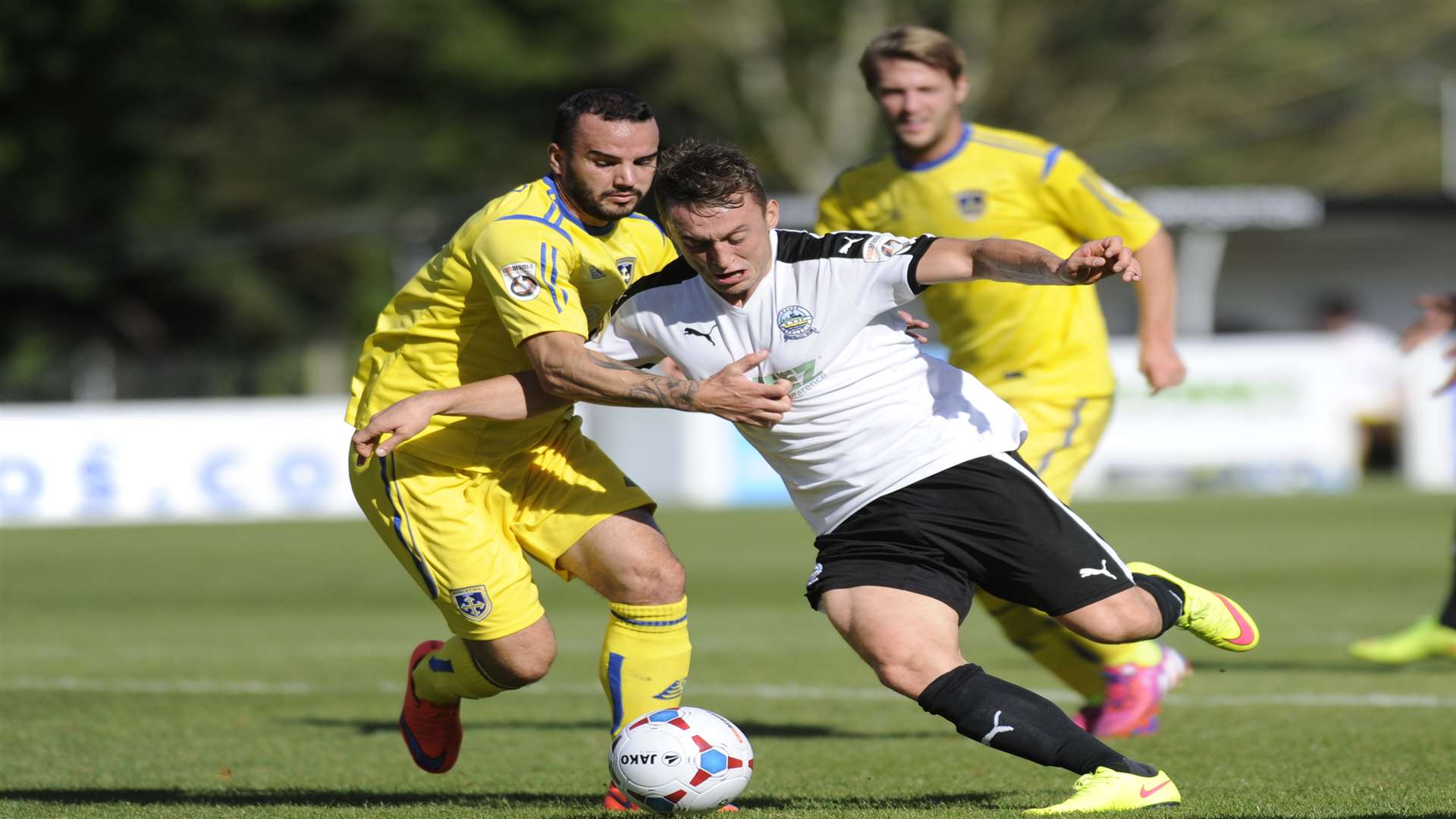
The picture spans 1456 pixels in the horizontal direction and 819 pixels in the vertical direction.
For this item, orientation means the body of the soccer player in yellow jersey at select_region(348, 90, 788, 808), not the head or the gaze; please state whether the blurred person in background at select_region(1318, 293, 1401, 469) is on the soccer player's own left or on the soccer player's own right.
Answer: on the soccer player's own left

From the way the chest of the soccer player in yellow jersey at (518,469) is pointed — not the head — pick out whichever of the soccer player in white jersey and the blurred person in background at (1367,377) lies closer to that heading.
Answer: the soccer player in white jersey

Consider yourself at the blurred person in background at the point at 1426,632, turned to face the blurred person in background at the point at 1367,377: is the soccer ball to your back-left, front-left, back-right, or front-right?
back-left

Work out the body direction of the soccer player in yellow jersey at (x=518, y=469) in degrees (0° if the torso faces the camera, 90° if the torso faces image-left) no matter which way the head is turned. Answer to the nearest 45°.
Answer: approximately 315°

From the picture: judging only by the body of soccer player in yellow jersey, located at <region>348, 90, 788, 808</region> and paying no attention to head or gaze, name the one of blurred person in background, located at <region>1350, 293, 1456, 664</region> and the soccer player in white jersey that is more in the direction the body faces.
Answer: the soccer player in white jersey
